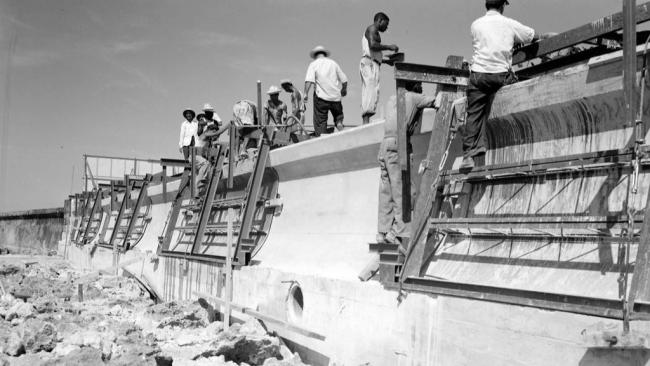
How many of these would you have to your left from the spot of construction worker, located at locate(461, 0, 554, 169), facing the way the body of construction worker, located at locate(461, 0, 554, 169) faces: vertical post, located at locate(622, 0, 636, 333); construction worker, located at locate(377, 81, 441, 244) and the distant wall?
2

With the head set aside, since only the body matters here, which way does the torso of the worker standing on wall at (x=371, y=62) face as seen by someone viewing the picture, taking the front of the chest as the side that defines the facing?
to the viewer's right

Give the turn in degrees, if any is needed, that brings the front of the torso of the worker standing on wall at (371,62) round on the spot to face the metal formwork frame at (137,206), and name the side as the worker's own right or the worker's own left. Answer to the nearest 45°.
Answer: approximately 135° to the worker's own left

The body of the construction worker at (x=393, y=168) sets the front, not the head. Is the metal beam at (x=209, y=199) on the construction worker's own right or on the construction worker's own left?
on the construction worker's own left

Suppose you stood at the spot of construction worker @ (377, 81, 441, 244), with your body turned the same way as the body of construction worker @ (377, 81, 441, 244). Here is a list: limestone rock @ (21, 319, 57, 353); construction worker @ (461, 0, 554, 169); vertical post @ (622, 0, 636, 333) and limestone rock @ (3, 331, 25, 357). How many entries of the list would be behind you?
2

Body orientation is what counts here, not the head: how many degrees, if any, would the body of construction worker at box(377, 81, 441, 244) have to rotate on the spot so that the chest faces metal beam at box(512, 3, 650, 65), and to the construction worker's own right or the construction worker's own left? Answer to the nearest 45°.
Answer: approximately 45° to the construction worker's own right

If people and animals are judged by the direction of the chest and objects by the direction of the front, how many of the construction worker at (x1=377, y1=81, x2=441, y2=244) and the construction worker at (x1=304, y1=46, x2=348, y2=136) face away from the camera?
1

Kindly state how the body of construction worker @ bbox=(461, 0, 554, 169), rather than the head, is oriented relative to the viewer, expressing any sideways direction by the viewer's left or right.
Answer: facing away from the viewer and to the right of the viewer

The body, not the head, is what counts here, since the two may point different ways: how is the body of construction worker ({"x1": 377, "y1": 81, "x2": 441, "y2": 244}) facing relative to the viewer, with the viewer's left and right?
facing to the right of the viewer
